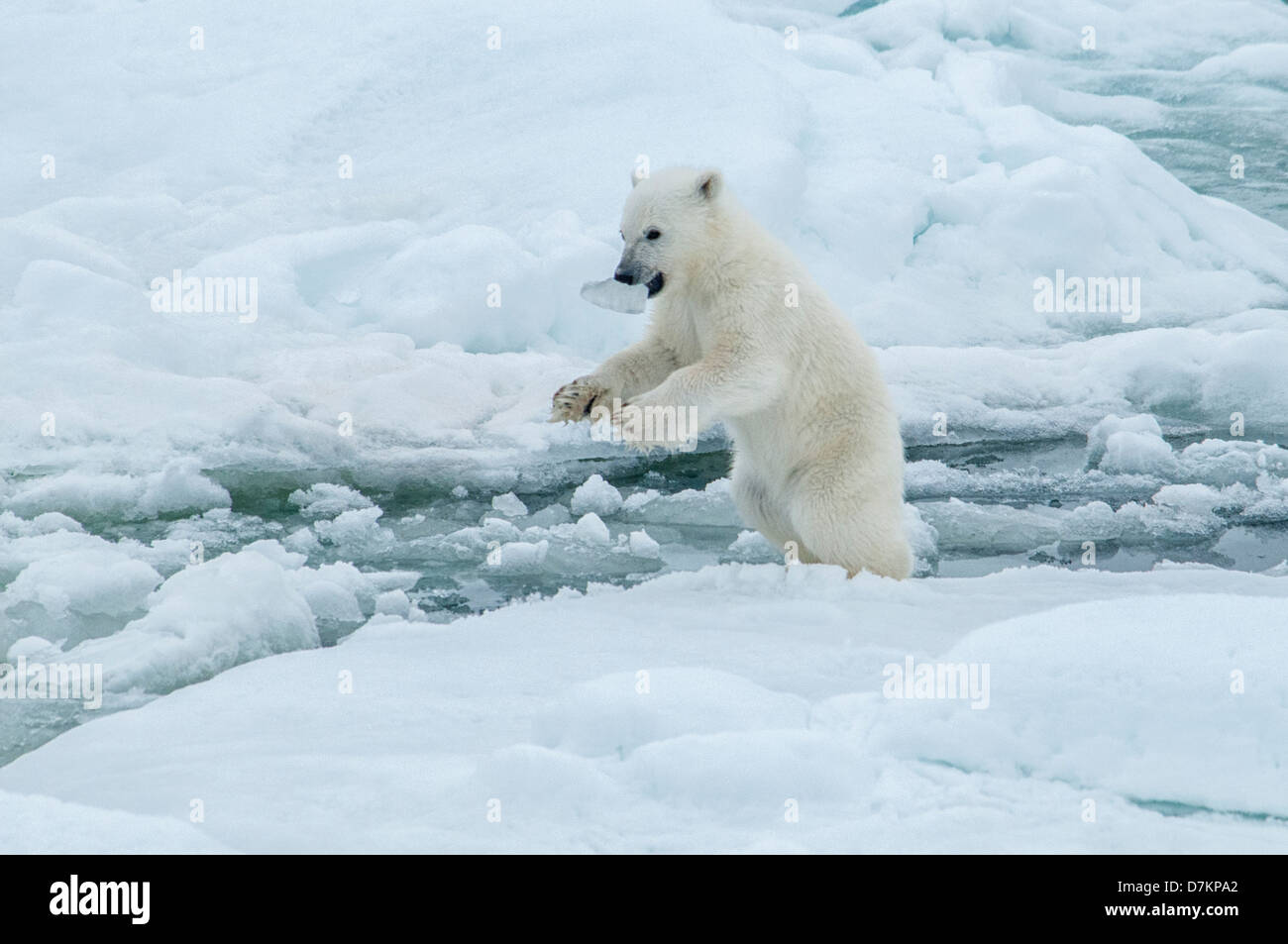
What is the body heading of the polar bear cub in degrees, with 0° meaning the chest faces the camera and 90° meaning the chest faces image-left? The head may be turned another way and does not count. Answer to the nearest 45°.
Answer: approximately 90°
